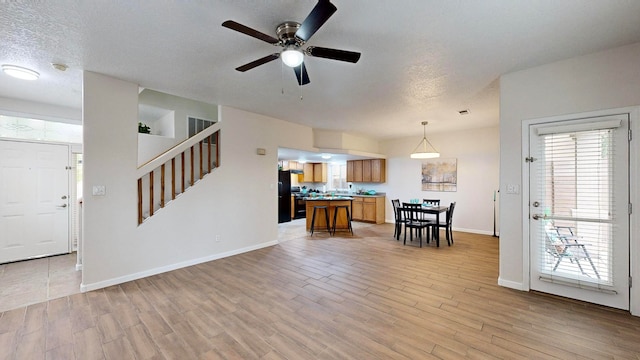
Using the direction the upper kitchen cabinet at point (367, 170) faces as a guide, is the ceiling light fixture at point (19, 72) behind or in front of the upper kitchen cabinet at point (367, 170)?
in front

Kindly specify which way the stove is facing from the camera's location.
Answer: facing the viewer and to the right of the viewer

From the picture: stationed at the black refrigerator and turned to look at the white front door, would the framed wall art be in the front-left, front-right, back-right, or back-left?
back-left

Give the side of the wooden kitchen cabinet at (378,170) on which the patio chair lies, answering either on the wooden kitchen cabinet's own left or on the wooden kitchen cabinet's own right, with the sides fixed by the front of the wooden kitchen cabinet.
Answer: on the wooden kitchen cabinet's own left

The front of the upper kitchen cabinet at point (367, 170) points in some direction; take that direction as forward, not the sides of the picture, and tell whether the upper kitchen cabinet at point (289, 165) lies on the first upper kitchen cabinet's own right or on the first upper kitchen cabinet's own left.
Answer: on the first upper kitchen cabinet's own right

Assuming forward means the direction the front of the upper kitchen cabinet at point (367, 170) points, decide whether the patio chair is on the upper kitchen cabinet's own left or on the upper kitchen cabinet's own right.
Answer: on the upper kitchen cabinet's own left

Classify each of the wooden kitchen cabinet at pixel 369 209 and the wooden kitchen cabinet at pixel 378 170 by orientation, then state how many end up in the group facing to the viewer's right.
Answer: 0

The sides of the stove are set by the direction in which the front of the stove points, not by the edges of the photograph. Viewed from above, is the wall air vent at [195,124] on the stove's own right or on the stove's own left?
on the stove's own right

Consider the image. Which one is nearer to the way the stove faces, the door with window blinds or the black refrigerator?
the door with window blinds
